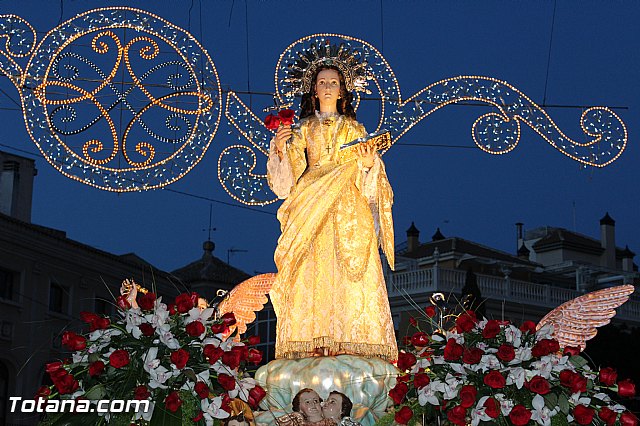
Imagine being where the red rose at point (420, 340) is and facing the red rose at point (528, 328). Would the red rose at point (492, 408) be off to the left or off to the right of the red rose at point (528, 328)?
right

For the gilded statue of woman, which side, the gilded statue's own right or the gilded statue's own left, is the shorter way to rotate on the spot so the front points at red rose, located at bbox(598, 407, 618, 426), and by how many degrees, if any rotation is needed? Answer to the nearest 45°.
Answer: approximately 45° to the gilded statue's own left

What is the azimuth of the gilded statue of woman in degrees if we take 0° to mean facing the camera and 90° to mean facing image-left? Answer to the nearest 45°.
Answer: approximately 0°

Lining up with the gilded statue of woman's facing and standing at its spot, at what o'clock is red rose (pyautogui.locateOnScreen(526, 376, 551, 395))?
The red rose is roughly at 11 o'clock from the gilded statue of woman.

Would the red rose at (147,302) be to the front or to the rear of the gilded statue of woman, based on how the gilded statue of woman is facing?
to the front

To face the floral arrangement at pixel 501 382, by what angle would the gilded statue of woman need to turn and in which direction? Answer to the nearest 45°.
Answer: approximately 45° to its left

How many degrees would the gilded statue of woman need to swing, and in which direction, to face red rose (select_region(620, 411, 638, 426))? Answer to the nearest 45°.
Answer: approximately 45° to its left

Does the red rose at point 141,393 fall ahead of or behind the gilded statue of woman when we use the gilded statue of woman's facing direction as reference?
ahead

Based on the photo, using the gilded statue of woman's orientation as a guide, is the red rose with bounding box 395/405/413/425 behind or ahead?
ahead
